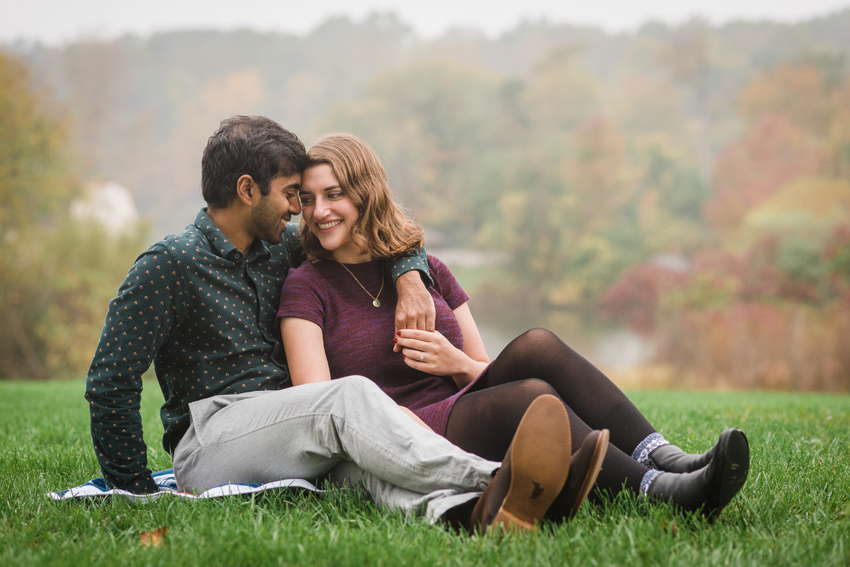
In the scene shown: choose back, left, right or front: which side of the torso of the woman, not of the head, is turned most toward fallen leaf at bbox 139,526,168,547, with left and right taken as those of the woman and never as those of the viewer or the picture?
right

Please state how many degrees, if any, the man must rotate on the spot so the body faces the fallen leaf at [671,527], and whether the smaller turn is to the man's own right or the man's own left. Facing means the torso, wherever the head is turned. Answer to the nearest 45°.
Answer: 0° — they already face it

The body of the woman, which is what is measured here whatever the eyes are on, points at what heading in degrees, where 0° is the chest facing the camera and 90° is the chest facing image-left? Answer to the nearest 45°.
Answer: approximately 315°

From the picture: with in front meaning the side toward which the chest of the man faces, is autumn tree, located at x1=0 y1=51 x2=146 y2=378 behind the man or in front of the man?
behind

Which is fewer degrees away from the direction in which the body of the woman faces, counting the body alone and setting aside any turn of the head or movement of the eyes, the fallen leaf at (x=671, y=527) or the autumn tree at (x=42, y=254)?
the fallen leaf

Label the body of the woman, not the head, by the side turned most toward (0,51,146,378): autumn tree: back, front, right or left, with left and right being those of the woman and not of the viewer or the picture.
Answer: back

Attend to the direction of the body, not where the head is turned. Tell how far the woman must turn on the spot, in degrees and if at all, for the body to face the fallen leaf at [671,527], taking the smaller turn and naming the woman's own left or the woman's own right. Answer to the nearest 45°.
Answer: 0° — they already face it
